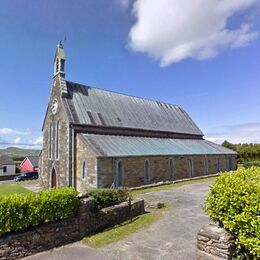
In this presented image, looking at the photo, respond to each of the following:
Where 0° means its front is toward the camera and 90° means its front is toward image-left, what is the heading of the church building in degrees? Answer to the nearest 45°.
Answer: approximately 45°

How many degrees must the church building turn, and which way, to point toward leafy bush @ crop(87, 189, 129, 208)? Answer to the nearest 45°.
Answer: approximately 45° to its left

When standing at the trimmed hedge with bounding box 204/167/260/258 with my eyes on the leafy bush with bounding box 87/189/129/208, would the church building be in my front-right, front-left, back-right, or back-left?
front-right

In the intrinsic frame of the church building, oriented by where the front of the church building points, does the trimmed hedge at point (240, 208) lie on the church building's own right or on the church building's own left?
on the church building's own left

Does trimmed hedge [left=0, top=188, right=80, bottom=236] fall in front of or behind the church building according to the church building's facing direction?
in front
